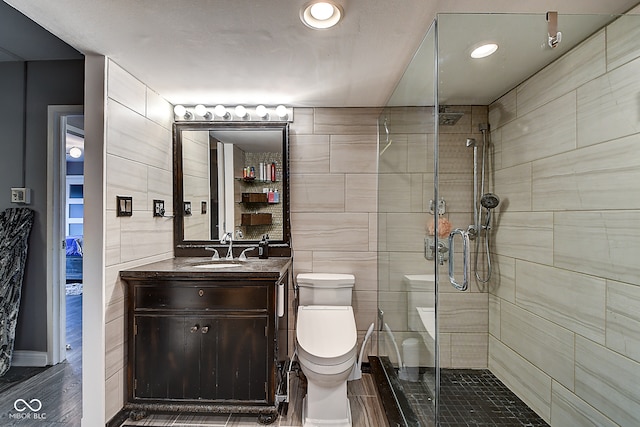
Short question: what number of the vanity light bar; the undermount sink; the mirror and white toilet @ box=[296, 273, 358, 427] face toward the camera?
4

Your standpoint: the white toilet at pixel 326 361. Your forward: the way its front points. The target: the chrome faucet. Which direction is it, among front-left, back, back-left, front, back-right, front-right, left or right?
back-right

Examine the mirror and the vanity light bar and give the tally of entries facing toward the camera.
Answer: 2

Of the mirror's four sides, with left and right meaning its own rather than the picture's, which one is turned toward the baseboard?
right

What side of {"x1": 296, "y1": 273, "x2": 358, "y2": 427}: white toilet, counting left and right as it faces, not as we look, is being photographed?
front

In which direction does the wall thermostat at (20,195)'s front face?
toward the camera

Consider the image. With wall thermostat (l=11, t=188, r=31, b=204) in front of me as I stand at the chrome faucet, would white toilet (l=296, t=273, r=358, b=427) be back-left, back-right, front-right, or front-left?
back-left

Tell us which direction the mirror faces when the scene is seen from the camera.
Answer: facing the viewer

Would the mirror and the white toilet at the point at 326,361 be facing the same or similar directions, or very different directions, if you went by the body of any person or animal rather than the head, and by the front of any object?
same or similar directions

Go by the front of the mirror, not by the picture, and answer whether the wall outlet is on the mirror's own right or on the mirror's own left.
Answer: on the mirror's own right
